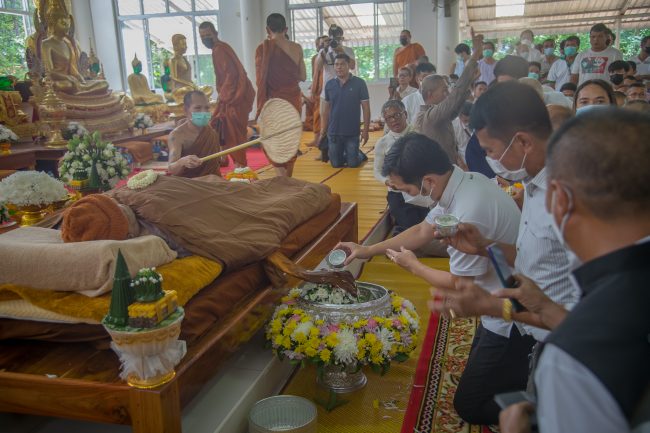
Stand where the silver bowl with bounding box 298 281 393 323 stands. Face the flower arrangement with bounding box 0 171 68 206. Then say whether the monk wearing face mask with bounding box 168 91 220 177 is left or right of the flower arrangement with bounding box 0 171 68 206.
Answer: right

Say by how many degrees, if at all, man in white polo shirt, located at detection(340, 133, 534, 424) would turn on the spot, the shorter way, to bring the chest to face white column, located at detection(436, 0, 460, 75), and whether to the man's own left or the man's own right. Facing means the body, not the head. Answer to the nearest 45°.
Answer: approximately 90° to the man's own right

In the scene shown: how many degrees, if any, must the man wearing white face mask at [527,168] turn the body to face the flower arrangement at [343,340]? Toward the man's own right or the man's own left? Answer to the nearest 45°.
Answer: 0° — they already face it

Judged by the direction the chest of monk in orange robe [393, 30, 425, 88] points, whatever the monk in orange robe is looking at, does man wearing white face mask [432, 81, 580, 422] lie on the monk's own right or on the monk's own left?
on the monk's own left

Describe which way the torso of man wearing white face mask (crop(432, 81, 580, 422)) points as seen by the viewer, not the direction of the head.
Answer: to the viewer's left

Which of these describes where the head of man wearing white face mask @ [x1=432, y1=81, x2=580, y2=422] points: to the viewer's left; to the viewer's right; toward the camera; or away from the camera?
to the viewer's left

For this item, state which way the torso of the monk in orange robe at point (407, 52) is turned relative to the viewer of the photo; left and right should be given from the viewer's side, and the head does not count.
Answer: facing the viewer and to the left of the viewer

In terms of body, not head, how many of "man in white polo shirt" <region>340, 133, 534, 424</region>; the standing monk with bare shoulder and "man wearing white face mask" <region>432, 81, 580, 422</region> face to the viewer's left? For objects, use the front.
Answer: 2

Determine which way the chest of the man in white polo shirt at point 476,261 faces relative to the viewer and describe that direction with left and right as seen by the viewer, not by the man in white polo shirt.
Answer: facing to the left of the viewer
